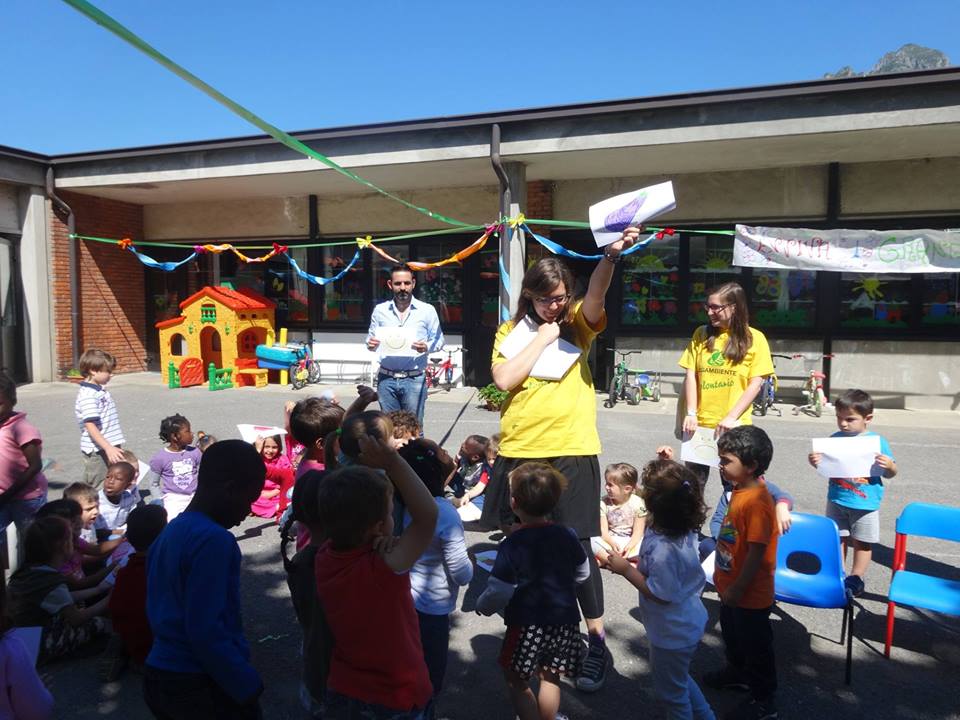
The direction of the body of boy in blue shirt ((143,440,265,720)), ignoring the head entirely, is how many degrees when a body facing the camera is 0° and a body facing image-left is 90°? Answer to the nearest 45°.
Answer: approximately 225°

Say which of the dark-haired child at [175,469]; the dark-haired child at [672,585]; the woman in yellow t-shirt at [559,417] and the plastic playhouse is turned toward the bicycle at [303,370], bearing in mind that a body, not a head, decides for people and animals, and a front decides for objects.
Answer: the dark-haired child at [672,585]

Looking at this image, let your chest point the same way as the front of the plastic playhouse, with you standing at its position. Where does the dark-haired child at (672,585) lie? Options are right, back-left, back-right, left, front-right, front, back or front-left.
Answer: front-left

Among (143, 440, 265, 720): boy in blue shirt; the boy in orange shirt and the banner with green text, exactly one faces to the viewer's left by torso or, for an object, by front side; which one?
the boy in orange shirt

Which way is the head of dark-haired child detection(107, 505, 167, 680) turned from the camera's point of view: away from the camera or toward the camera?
away from the camera

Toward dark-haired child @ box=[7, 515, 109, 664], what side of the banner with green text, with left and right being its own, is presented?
front

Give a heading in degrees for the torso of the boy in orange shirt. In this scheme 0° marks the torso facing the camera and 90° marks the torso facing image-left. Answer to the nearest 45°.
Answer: approximately 90°

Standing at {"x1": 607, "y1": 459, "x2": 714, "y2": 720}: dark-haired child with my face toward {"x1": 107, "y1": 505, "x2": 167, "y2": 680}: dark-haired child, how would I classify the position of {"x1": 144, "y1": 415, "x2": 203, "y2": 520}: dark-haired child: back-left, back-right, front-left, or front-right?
front-right

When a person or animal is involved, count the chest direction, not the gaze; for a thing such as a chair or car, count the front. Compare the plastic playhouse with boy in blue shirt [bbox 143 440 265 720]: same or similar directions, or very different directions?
very different directions

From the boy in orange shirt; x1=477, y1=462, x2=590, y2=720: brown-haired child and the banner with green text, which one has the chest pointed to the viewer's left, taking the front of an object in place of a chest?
the boy in orange shirt

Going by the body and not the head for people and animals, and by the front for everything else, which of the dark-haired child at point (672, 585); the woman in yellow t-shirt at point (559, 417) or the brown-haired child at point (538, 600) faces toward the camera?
the woman in yellow t-shirt

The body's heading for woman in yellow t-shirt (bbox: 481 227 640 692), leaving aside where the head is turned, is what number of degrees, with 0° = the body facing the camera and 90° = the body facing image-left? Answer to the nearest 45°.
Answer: approximately 0°

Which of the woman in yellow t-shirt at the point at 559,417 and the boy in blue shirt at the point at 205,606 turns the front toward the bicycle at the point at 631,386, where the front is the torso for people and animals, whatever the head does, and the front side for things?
the boy in blue shirt

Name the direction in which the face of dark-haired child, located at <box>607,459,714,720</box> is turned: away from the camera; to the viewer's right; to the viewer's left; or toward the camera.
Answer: away from the camera

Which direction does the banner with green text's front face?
toward the camera

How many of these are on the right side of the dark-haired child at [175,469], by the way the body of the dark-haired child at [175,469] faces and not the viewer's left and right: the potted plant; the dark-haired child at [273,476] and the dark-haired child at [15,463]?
1

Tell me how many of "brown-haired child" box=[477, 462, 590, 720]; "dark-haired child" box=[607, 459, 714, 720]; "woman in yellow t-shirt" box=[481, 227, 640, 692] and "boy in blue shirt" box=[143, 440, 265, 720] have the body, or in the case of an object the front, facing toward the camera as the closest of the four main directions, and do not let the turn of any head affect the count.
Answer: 1

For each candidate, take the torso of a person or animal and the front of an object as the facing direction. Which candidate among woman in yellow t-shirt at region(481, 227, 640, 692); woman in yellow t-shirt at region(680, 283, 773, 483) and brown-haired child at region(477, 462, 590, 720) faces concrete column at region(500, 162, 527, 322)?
the brown-haired child
